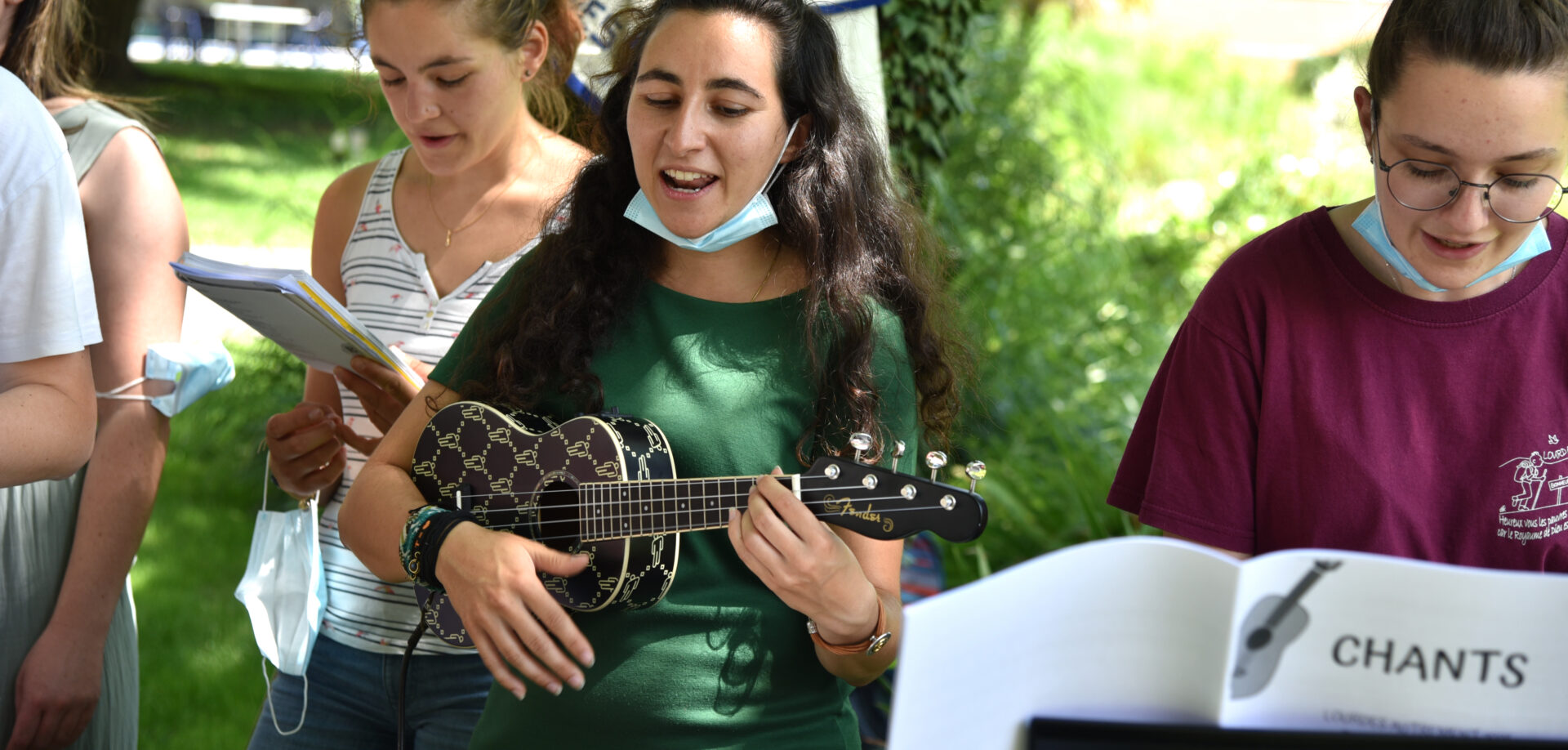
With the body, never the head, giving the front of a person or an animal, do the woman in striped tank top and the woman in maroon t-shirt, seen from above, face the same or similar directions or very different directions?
same or similar directions

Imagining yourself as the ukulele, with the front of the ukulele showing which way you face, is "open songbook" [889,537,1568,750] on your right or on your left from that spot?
on your left

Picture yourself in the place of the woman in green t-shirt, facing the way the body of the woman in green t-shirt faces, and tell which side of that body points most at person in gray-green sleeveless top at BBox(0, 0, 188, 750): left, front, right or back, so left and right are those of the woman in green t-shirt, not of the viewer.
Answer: right

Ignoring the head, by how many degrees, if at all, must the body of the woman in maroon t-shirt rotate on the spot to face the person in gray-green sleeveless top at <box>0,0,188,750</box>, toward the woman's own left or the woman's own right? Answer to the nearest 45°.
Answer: approximately 90° to the woman's own right

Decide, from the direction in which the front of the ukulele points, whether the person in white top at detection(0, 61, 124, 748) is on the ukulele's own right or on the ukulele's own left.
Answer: on the ukulele's own right

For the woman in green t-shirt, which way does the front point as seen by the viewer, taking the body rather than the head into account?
toward the camera

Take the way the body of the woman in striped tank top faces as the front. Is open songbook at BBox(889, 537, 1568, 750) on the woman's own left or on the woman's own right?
on the woman's own left

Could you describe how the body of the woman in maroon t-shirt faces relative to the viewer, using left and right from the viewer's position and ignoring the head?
facing the viewer

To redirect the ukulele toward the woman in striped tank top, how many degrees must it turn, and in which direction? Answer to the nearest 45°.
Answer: approximately 90° to its right

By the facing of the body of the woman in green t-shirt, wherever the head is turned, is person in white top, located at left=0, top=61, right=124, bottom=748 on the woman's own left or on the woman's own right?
on the woman's own right

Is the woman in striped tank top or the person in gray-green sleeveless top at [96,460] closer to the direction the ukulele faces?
the person in gray-green sleeveless top

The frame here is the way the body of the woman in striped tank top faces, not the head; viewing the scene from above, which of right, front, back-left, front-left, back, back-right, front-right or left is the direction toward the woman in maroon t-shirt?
left
